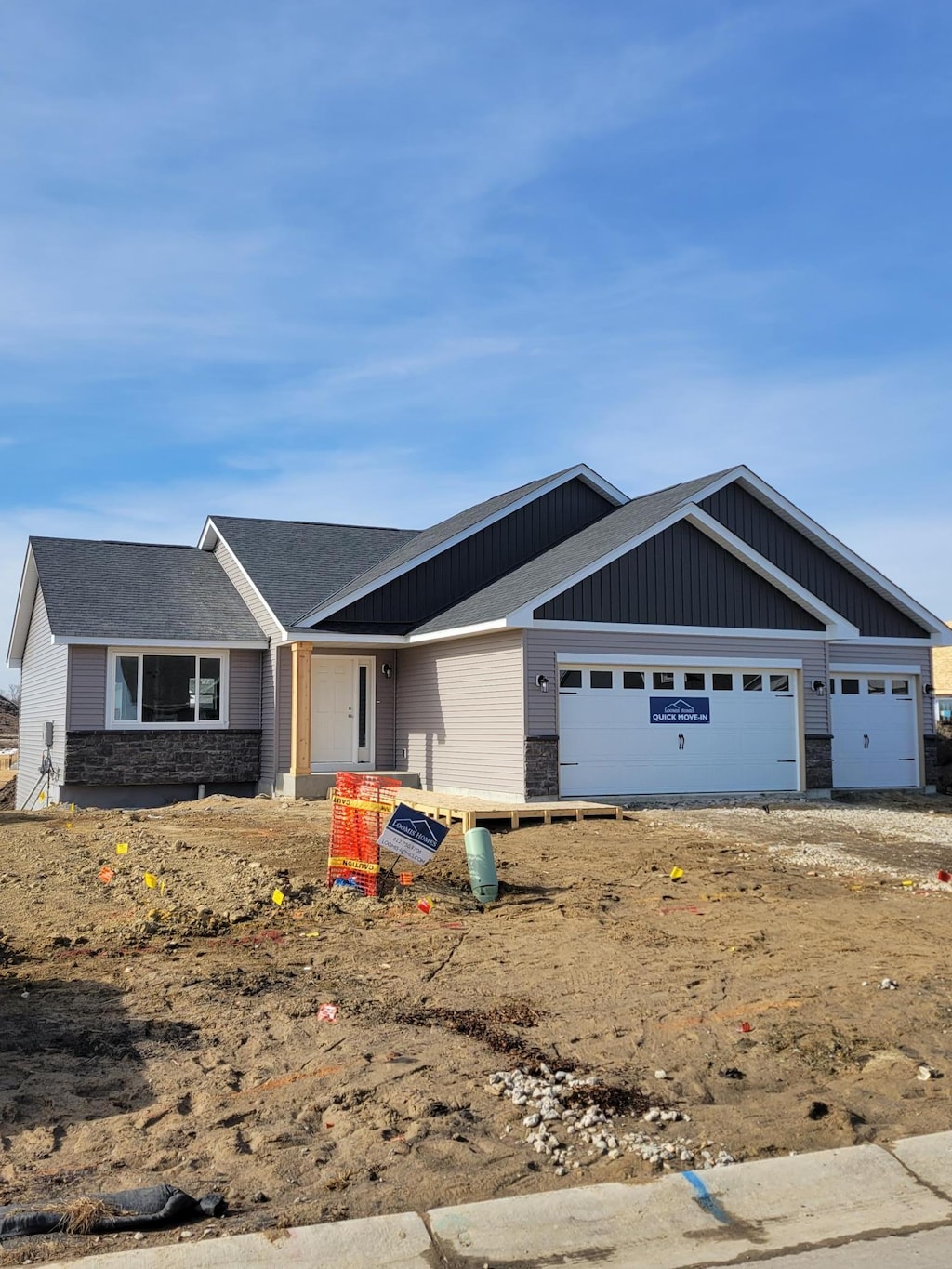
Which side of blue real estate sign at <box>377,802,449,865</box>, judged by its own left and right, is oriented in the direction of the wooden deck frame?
back

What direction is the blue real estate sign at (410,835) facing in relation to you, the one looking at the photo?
facing the viewer

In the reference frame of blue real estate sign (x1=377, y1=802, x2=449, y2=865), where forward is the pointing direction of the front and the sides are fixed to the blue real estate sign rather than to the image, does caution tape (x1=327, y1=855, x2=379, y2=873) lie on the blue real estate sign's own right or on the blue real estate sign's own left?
on the blue real estate sign's own right

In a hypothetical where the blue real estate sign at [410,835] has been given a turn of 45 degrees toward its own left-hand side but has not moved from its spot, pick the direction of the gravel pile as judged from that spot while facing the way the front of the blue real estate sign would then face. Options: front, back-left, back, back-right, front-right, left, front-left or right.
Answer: front-right

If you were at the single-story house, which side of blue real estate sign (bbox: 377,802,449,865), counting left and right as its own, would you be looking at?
back

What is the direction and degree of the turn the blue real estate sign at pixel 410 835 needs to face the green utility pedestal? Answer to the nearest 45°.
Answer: approximately 90° to its left

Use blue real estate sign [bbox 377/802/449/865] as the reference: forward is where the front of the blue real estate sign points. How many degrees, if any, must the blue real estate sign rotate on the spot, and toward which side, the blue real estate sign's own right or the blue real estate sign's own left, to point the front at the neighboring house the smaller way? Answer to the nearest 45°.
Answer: approximately 135° to the blue real estate sign's own left
